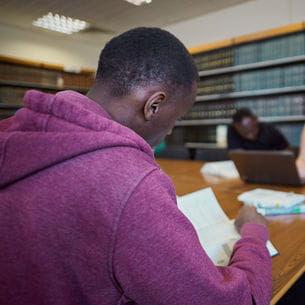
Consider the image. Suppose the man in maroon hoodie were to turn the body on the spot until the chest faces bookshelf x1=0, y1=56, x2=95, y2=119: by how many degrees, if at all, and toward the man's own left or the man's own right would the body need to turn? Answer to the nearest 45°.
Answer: approximately 45° to the man's own left

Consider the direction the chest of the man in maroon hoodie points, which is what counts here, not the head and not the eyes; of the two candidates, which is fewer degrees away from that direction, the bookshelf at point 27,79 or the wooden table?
the wooden table

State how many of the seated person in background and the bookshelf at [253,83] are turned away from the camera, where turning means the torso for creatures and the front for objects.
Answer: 0

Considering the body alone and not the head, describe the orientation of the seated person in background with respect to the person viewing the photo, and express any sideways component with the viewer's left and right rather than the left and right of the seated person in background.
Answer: facing the viewer and to the left of the viewer

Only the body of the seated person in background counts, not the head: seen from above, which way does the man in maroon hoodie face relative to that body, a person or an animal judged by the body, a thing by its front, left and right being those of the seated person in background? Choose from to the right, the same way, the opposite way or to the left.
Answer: the opposite way

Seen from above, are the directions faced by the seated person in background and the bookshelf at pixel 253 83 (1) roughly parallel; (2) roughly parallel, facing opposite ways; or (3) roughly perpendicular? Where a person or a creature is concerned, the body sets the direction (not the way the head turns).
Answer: roughly parallel

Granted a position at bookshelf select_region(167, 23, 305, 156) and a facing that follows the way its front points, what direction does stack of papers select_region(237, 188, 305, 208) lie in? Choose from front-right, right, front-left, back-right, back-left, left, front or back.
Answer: front-left

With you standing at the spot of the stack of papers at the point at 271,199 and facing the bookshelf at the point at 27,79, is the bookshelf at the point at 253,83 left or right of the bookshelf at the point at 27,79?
right

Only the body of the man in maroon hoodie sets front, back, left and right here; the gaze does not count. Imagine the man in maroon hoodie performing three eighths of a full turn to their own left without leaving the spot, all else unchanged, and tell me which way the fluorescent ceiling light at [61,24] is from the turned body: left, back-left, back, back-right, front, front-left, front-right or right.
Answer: right

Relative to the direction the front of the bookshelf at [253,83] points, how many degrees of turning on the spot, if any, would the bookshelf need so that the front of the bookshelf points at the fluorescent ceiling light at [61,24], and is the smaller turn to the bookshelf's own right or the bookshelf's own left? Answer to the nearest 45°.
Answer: approximately 45° to the bookshelf's own right

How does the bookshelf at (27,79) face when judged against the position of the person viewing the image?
facing the viewer and to the right of the viewer

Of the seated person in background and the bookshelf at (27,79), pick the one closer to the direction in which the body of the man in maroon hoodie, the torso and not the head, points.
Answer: the seated person in background

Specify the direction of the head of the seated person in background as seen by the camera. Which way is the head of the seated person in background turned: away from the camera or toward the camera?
toward the camera

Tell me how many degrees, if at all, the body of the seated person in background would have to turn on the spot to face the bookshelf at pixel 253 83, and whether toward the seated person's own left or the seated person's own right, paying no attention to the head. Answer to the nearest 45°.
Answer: approximately 135° to the seated person's own right

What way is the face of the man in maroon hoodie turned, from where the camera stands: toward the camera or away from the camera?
away from the camera

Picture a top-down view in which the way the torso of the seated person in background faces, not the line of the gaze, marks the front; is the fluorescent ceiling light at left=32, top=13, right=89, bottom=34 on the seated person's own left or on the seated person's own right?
on the seated person's own right

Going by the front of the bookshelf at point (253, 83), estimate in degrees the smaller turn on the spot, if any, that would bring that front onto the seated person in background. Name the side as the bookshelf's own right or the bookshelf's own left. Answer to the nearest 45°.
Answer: approximately 45° to the bookshelf's own left

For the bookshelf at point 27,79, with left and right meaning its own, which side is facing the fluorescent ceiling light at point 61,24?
front
